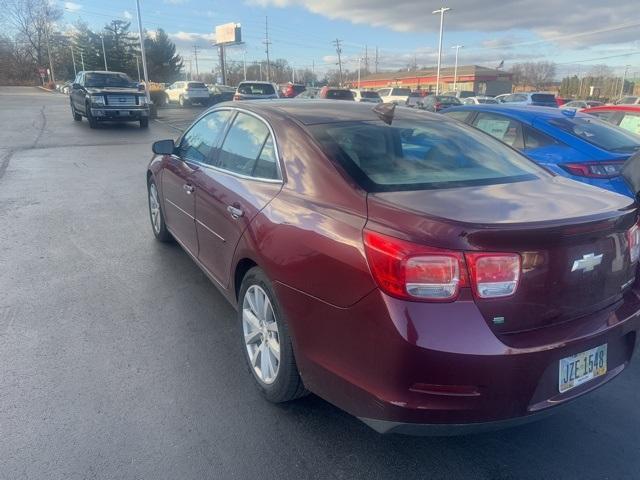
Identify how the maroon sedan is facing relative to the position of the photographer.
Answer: facing away from the viewer and to the left of the viewer

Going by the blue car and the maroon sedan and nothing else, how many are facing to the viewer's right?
0

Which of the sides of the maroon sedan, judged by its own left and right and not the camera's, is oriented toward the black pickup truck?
front

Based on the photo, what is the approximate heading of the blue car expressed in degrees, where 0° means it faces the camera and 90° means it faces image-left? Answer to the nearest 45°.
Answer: approximately 135°

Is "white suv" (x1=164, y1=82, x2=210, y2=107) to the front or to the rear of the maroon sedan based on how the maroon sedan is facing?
to the front

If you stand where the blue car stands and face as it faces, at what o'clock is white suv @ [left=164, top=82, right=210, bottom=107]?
The white suv is roughly at 12 o'clock from the blue car.

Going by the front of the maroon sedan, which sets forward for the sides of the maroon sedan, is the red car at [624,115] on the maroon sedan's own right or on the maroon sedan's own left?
on the maroon sedan's own right

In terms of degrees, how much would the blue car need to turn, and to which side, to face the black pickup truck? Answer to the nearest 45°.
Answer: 0° — it already faces it

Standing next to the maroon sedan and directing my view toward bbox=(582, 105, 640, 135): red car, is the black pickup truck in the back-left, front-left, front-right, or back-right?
front-left

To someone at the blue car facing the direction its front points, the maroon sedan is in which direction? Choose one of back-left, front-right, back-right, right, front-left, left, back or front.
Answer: back-left
